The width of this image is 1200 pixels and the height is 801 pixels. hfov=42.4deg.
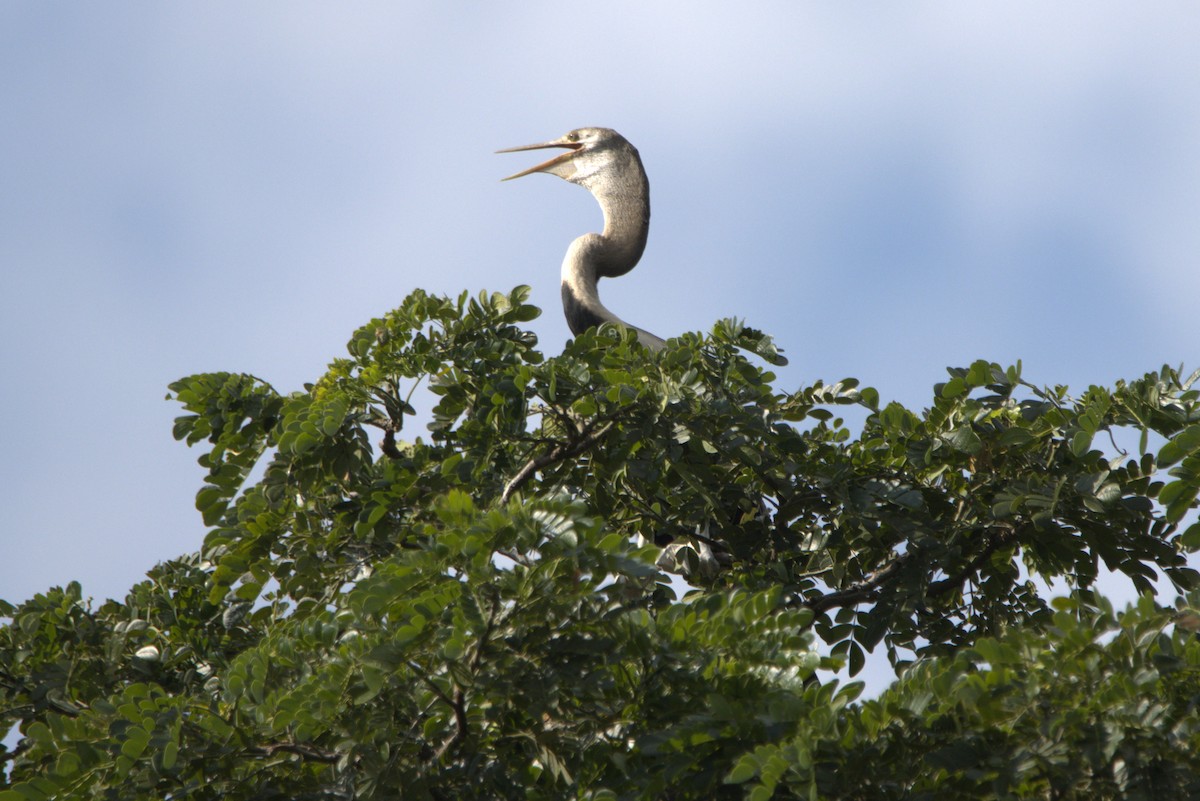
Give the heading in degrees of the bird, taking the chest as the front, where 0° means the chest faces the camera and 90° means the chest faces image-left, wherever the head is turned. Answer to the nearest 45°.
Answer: approximately 90°
